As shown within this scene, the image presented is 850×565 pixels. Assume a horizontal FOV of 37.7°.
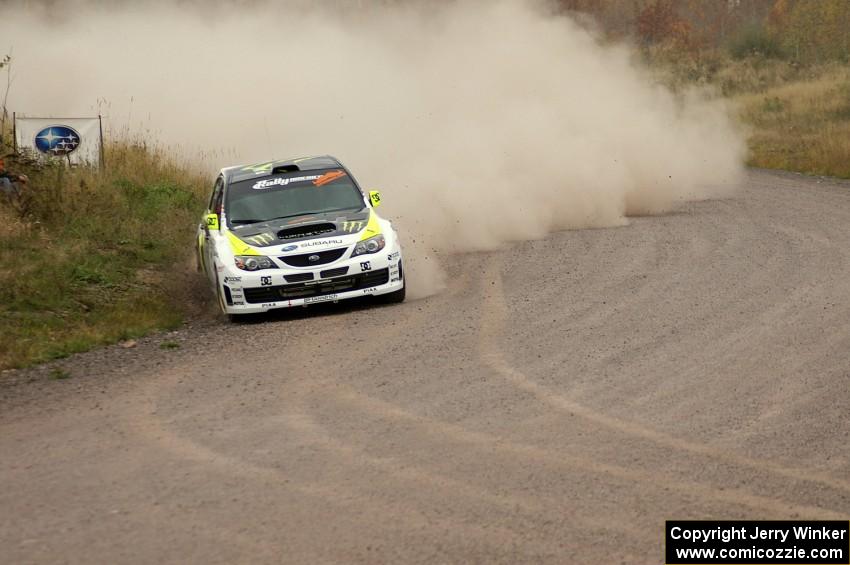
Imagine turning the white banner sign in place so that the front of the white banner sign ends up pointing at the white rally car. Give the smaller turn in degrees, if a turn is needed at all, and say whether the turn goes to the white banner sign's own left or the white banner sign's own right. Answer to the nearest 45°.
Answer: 0° — it already faces it

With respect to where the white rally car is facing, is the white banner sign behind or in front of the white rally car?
behind

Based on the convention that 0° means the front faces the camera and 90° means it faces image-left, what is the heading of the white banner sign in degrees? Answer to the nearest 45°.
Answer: approximately 0°

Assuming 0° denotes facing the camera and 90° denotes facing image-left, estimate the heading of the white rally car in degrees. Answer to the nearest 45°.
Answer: approximately 0°

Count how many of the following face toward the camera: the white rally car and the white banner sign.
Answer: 2
